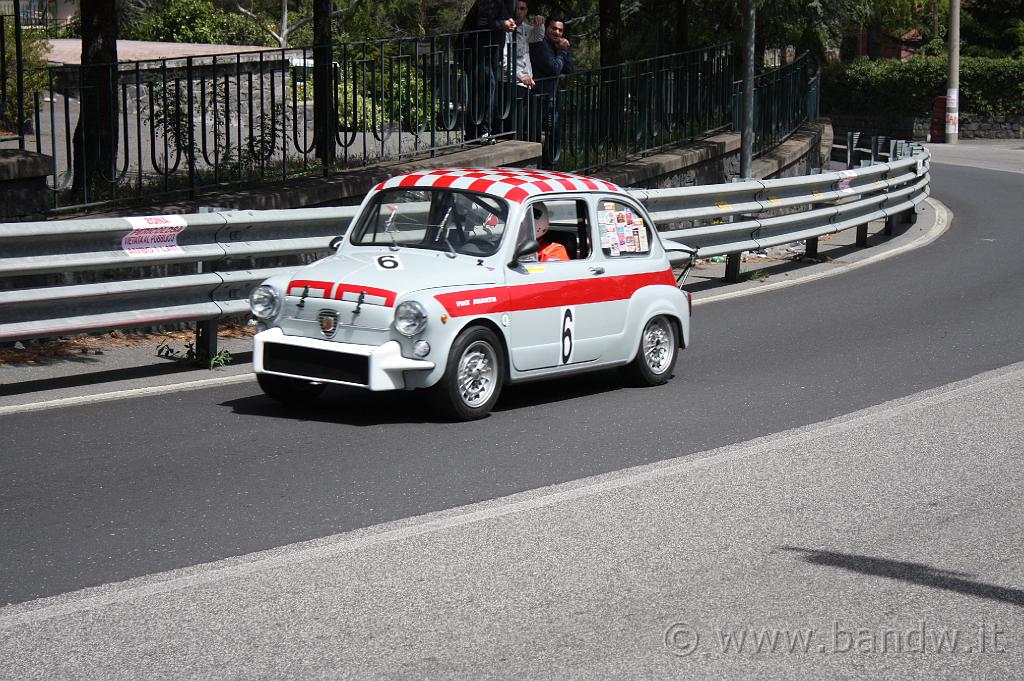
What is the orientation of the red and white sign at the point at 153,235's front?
toward the camera

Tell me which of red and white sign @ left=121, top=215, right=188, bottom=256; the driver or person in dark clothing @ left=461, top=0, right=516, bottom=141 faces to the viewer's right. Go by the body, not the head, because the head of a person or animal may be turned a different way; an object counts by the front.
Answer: the person in dark clothing

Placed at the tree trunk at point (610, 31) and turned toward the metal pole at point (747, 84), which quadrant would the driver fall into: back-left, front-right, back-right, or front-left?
front-right

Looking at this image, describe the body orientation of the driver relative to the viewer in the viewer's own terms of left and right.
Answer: facing the viewer and to the left of the viewer

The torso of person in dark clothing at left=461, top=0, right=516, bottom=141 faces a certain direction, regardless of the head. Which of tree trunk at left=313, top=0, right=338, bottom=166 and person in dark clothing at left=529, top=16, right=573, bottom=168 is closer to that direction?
the person in dark clothing

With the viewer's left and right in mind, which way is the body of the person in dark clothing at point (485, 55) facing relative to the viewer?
facing to the right of the viewer

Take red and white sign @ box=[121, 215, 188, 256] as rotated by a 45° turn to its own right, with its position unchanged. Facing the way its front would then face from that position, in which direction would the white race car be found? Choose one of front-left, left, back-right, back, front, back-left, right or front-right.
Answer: left

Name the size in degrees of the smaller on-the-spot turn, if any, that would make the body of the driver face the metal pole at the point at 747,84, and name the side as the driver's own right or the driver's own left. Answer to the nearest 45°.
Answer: approximately 135° to the driver's own right

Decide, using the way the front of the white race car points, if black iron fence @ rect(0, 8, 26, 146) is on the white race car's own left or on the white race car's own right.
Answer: on the white race car's own right
